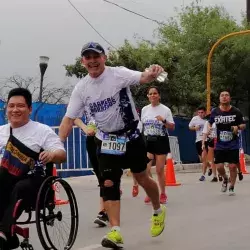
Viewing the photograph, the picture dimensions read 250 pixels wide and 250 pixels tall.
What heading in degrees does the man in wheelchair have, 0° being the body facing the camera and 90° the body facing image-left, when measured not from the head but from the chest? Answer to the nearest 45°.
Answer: approximately 45°

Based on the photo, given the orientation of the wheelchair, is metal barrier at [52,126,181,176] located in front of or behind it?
behind

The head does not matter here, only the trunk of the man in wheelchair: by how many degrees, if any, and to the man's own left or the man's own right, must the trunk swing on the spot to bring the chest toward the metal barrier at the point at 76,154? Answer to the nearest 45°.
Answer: approximately 135° to the man's own right
